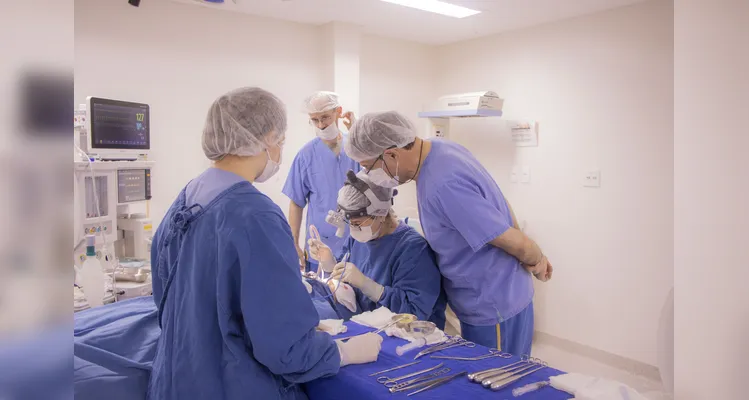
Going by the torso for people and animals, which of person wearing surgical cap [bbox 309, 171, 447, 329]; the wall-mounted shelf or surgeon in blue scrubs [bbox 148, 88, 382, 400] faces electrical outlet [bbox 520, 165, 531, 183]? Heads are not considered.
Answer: the surgeon in blue scrubs

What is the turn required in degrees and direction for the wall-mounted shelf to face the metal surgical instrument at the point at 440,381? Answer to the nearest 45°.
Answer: approximately 45° to its left

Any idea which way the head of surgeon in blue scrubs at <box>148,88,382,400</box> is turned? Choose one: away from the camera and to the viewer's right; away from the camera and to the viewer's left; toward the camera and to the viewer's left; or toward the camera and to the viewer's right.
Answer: away from the camera and to the viewer's right

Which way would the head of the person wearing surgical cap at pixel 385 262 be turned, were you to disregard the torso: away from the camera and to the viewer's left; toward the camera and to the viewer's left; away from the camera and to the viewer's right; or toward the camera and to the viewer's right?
toward the camera and to the viewer's left

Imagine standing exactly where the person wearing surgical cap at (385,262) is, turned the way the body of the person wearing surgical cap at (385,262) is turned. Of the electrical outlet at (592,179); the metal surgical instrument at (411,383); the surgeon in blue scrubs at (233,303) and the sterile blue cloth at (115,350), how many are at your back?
1

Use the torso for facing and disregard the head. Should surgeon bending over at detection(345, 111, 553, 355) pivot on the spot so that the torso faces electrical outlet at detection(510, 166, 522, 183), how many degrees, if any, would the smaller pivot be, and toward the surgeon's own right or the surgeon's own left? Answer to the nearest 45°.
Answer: approximately 90° to the surgeon's own right

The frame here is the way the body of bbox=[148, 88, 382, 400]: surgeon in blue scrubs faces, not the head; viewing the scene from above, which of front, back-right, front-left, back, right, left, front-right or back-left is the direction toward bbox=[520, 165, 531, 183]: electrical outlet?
front

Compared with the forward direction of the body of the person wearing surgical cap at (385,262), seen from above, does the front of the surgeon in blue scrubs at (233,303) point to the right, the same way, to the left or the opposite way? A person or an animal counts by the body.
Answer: the opposite way

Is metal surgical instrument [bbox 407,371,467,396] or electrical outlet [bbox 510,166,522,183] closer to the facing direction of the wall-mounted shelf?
the metal surgical instrument

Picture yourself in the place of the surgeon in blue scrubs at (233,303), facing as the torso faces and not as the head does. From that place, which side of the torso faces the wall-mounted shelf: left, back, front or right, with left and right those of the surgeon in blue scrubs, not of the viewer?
front

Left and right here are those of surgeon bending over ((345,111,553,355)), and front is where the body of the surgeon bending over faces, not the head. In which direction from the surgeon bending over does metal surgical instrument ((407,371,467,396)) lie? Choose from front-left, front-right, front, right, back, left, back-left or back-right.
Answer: left

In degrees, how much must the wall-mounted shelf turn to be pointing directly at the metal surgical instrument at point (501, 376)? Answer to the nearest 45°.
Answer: approximately 45° to its left

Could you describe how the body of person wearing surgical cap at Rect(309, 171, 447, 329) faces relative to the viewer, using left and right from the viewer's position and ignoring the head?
facing the viewer and to the left of the viewer

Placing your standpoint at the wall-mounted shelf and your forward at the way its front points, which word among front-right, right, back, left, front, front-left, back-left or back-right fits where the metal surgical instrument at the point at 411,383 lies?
front-left

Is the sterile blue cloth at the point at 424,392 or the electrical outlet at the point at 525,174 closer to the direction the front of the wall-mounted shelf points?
the sterile blue cloth

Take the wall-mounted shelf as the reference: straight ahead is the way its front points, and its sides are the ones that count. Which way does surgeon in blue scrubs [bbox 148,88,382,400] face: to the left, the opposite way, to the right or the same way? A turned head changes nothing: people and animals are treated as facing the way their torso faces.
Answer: the opposite way
